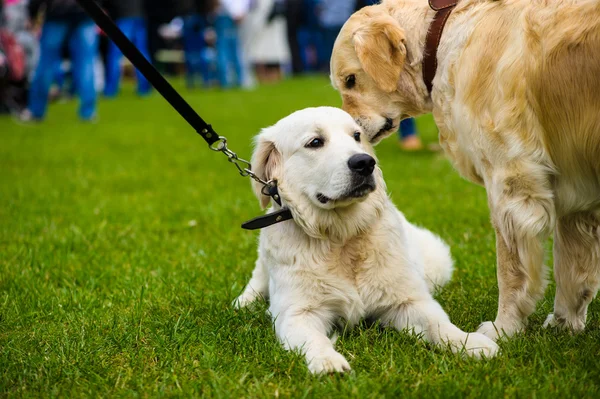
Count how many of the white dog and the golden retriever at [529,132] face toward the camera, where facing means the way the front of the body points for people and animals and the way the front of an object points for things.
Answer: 1

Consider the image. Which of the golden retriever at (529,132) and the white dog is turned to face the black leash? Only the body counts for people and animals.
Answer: the golden retriever

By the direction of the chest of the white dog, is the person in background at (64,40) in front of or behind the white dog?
behind

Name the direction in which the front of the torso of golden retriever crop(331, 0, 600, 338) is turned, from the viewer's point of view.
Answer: to the viewer's left

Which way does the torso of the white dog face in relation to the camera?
toward the camera

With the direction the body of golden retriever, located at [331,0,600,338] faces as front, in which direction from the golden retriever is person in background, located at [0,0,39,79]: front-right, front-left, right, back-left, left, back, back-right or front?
front-right

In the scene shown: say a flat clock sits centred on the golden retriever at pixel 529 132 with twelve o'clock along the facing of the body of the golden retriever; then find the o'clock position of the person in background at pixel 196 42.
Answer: The person in background is roughly at 2 o'clock from the golden retriever.

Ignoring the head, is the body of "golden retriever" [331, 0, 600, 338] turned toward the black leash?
yes
